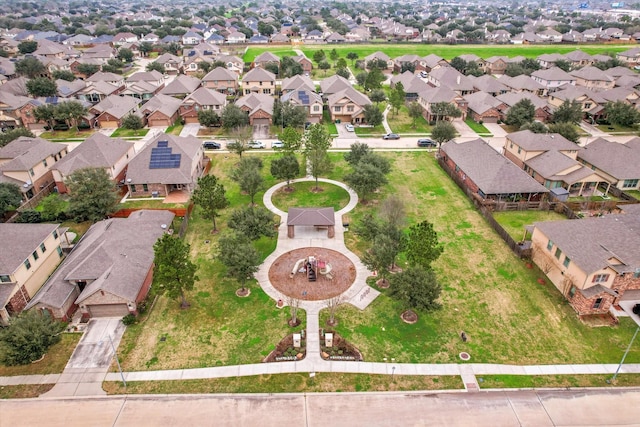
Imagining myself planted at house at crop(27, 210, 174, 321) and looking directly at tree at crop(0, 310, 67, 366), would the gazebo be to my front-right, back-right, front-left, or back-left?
back-left

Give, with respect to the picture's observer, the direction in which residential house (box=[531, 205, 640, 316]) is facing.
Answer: facing the viewer and to the right of the viewer

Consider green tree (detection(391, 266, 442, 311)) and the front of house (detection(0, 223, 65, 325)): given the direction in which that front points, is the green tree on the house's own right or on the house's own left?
on the house's own left

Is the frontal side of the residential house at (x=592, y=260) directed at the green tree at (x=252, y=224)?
no

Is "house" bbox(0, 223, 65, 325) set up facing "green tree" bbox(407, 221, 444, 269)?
no

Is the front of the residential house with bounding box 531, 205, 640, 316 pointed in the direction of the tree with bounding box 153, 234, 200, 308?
no

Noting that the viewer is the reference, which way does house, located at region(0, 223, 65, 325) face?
facing the viewer and to the left of the viewer

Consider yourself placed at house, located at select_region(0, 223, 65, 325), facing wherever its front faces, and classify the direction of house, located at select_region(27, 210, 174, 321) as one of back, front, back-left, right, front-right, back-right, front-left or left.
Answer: left

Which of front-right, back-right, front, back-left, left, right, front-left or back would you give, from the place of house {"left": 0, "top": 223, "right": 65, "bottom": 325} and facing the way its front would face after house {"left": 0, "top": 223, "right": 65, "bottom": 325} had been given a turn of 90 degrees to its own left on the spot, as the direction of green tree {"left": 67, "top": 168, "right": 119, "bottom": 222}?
left
